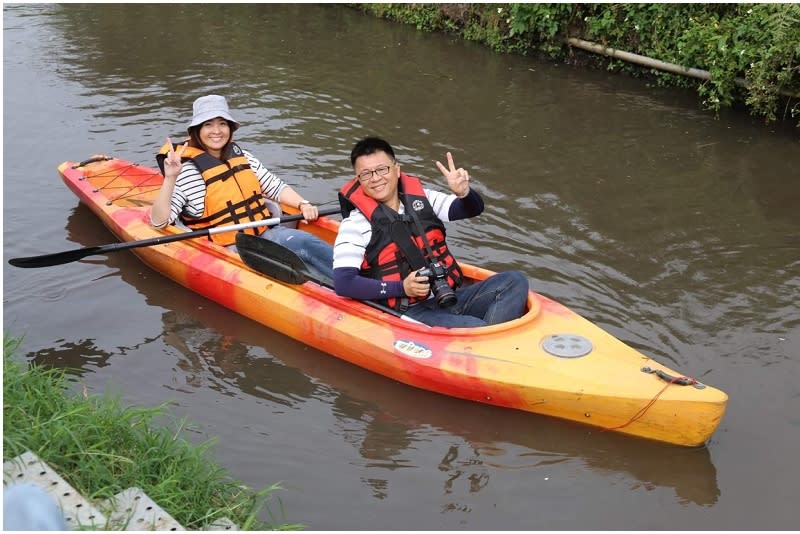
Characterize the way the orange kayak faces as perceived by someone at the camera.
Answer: facing the viewer and to the right of the viewer

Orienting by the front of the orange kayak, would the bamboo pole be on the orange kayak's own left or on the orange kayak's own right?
on the orange kayak's own left

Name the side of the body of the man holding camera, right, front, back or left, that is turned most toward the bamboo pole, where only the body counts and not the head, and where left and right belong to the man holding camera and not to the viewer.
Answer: left

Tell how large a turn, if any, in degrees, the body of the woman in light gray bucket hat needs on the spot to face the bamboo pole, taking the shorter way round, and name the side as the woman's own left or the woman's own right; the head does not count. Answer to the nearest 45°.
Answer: approximately 90° to the woman's own left

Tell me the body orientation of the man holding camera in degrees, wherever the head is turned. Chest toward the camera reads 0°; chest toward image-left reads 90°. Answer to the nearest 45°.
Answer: approximately 315°

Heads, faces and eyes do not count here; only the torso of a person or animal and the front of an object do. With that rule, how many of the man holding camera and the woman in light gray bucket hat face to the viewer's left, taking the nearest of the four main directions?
0

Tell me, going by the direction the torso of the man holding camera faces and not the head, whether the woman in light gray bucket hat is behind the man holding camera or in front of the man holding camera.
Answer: behind
